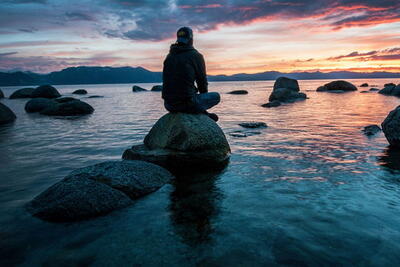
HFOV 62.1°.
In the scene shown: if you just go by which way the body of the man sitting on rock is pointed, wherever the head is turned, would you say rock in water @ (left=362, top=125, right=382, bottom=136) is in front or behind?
in front

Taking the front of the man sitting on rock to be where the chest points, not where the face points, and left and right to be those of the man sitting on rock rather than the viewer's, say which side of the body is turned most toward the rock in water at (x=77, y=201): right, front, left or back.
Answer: back

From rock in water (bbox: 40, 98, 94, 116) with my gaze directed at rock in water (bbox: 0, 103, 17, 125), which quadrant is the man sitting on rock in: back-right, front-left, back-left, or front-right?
front-left

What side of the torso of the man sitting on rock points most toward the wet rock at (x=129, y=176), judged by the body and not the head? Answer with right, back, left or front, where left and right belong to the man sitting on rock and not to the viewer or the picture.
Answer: back

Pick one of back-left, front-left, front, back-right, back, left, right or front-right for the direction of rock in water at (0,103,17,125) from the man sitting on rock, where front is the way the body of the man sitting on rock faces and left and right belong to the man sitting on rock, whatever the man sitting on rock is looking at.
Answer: left

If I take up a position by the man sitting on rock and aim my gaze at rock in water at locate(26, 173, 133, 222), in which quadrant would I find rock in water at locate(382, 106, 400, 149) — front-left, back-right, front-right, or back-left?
back-left

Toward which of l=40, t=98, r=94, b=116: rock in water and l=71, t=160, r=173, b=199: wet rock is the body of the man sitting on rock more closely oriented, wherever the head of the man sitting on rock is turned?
the rock in water

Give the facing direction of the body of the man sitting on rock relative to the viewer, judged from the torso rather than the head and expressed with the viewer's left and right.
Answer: facing away from the viewer and to the right of the viewer

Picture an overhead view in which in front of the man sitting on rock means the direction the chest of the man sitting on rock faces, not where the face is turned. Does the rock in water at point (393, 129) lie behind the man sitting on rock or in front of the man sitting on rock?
in front

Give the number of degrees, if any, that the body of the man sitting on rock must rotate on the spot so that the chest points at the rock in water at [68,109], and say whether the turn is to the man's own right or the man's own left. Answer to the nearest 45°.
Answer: approximately 90° to the man's own left
